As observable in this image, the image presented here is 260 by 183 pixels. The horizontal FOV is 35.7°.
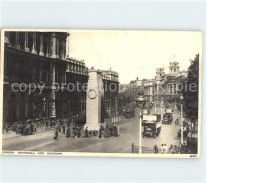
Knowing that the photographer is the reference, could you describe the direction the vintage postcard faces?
facing the viewer
